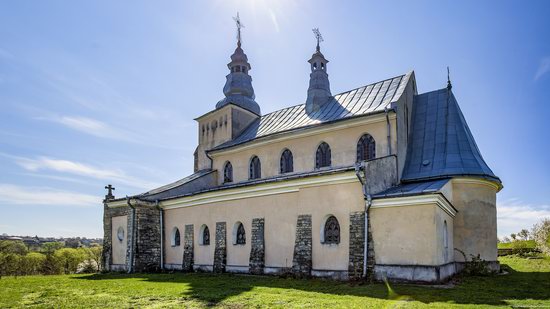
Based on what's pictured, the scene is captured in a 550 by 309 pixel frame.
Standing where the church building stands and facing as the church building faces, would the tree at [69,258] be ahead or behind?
ahead

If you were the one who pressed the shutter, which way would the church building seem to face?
facing away from the viewer and to the left of the viewer

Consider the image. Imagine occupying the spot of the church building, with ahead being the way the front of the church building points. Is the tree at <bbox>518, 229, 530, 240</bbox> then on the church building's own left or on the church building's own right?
on the church building's own right

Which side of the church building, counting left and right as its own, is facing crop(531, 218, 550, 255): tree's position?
right
